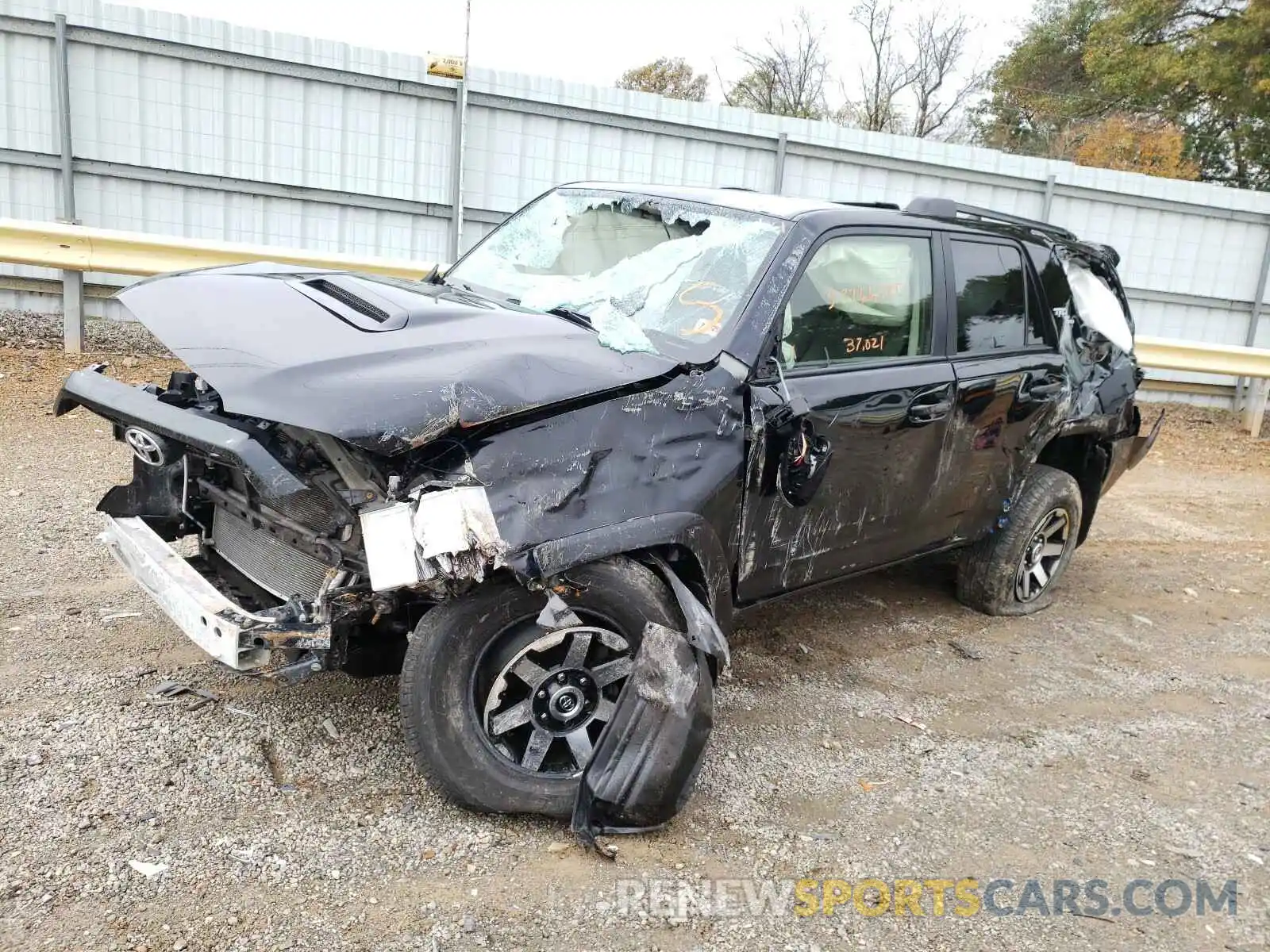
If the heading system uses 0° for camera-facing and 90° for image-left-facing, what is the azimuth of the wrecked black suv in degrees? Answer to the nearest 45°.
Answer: approximately 45°

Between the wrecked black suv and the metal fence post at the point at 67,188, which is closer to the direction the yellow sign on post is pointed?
the wrecked black suv

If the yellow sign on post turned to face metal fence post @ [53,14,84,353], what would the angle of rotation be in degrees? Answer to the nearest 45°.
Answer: approximately 90° to its right

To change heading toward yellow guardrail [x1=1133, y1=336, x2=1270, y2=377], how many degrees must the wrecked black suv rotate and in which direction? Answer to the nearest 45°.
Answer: approximately 180°

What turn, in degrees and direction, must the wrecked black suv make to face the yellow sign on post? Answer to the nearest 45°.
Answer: approximately 135° to its right

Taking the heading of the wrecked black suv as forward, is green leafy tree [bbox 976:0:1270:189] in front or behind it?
behind

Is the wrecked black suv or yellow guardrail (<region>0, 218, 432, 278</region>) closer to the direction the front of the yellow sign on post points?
the wrecked black suv

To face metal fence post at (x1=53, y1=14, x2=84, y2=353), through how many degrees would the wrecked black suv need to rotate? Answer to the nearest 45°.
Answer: approximately 90° to its right

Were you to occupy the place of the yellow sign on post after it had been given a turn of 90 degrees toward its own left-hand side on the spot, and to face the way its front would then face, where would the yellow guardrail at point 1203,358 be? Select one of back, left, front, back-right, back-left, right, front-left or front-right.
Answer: front

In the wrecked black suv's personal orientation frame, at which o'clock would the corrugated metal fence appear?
The corrugated metal fence is roughly at 4 o'clock from the wrecked black suv.

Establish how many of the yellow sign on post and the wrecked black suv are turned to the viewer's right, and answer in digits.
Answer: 0

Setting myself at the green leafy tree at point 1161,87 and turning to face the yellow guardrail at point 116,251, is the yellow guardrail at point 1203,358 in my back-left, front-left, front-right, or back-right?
front-left

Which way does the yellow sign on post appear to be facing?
toward the camera

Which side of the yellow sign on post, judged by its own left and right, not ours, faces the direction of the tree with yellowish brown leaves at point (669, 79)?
back
